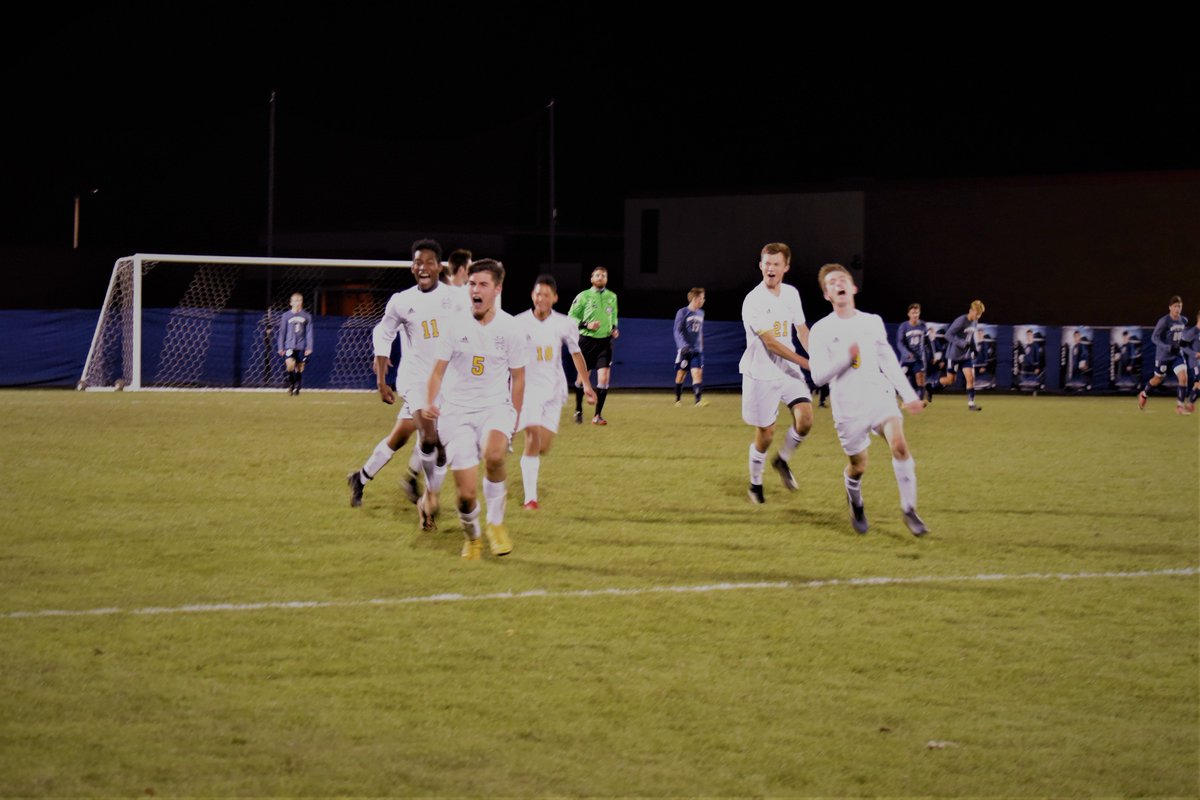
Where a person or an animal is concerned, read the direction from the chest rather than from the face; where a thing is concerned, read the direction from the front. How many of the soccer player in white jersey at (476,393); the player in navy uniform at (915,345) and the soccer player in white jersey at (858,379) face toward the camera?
3

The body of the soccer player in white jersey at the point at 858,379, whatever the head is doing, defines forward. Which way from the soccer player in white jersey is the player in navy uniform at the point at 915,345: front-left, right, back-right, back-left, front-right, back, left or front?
back

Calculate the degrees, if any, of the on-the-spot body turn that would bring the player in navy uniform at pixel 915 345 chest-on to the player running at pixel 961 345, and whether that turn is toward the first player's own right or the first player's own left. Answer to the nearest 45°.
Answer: approximately 135° to the first player's own left

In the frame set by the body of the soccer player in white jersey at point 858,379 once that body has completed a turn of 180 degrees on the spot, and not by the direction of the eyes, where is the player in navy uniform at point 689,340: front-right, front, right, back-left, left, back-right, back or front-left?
front

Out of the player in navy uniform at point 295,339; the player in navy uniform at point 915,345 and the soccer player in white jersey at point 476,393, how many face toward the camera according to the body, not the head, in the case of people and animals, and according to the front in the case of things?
3

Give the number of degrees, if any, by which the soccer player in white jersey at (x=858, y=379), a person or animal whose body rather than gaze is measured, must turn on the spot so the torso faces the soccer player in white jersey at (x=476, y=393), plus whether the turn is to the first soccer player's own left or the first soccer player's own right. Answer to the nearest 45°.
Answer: approximately 45° to the first soccer player's own right

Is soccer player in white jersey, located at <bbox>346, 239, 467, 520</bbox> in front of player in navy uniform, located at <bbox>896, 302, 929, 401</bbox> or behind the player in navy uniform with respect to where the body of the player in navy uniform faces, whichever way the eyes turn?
in front

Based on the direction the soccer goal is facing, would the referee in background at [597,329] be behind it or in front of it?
in front
